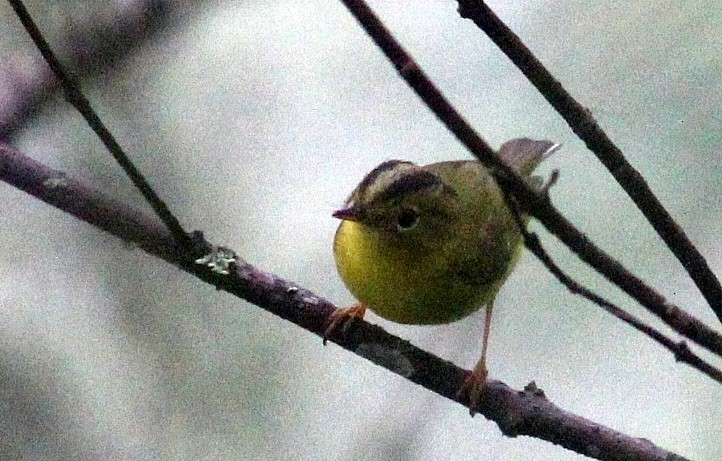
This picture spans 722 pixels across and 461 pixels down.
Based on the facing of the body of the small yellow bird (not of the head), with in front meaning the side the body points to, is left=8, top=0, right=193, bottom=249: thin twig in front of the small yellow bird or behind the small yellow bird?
in front

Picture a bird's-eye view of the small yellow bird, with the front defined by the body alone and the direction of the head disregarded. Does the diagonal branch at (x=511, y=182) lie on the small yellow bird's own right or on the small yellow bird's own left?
on the small yellow bird's own left

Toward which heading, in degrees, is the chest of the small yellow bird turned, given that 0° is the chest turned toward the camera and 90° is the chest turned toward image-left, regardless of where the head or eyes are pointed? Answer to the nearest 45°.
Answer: approximately 45°

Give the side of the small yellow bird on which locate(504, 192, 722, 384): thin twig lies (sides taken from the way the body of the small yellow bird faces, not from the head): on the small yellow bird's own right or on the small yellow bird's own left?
on the small yellow bird's own left

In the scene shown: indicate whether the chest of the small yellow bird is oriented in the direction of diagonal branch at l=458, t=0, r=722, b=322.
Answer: no
